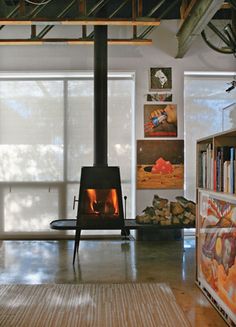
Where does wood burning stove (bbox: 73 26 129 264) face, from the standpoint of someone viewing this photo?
facing the viewer

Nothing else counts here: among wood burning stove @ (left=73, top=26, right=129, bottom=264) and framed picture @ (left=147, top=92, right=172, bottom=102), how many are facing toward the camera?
2

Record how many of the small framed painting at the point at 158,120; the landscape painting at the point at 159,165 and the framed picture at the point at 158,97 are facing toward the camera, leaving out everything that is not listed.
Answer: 3

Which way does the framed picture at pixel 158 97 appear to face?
toward the camera

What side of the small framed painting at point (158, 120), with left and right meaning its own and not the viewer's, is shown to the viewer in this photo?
front

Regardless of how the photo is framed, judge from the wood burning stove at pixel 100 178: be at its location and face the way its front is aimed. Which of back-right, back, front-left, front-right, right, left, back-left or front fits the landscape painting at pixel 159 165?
back-left

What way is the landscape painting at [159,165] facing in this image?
toward the camera

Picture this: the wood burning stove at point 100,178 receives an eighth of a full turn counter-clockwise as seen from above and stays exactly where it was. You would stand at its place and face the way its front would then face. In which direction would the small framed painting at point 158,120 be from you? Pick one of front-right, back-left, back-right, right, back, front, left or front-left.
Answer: left
